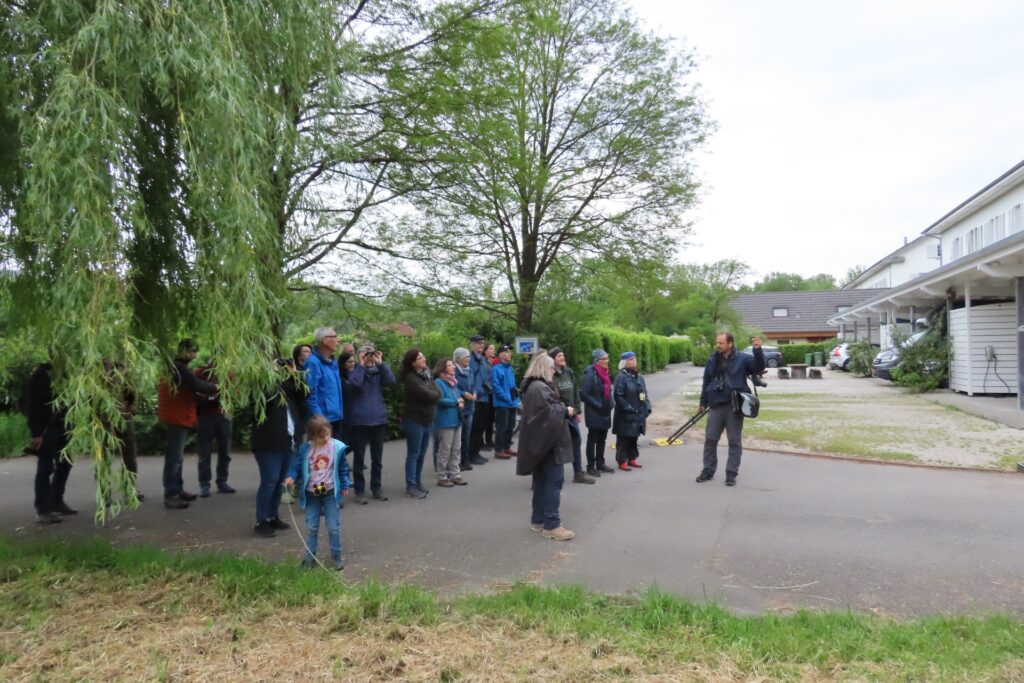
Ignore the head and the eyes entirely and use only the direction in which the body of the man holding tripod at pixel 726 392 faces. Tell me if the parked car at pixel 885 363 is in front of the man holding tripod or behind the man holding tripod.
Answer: behind

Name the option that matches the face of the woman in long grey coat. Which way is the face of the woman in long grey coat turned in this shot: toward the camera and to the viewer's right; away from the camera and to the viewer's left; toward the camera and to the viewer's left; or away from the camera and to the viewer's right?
away from the camera and to the viewer's right

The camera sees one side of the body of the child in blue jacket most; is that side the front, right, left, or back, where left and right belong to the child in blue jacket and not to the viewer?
front

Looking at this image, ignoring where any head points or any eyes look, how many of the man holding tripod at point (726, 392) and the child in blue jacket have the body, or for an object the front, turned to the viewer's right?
0

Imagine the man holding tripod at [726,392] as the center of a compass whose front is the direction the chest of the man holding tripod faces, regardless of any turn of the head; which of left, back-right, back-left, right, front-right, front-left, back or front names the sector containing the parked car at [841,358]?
back-right

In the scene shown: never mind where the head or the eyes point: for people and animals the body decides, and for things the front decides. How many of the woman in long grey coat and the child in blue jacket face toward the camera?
1

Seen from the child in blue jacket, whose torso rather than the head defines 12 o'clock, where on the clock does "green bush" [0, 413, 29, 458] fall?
The green bush is roughly at 5 o'clock from the child in blue jacket.

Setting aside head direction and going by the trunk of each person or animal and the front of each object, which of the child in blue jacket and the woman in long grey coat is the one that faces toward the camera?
the child in blue jacket

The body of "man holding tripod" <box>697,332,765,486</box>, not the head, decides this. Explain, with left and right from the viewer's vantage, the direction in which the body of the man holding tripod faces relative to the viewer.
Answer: facing the viewer and to the left of the viewer

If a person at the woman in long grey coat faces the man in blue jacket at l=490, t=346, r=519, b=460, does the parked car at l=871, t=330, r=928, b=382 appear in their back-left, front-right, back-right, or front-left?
front-right

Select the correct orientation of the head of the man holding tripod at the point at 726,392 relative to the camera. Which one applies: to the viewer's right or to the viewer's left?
to the viewer's left
